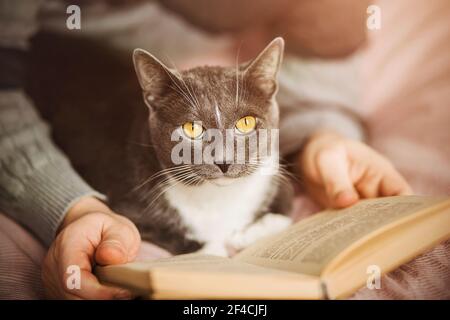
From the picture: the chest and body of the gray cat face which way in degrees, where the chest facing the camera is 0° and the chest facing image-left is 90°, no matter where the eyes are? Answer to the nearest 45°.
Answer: approximately 315°
